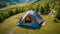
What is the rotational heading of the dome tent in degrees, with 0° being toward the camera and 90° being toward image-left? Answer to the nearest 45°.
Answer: approximately 45°
